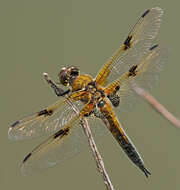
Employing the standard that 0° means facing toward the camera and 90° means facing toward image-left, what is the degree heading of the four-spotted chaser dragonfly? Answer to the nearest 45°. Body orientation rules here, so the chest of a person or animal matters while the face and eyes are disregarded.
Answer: approximately 135°
